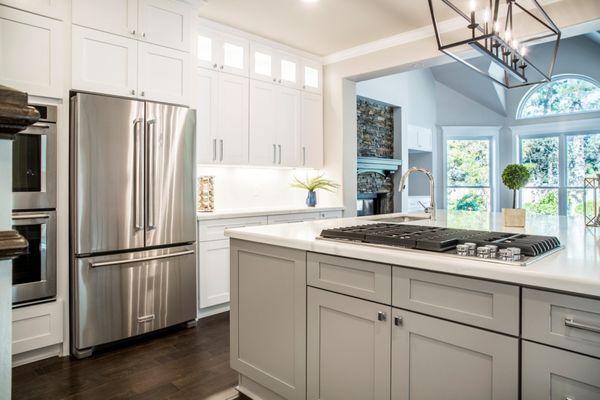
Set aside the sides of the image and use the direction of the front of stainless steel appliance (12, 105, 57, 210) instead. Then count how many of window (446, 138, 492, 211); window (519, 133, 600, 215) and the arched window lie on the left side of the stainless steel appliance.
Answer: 3

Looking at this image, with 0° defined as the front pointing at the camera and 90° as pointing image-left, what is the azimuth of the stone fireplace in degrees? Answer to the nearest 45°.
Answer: approximately 315°

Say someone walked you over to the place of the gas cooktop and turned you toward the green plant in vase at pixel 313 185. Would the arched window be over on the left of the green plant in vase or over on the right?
right

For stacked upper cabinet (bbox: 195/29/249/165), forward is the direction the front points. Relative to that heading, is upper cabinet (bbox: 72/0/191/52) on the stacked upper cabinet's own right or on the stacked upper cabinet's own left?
on the stacked upper cabinet's own right

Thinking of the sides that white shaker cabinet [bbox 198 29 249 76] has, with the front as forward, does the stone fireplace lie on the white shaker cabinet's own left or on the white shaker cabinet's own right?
on the white shaker cabinet's own left

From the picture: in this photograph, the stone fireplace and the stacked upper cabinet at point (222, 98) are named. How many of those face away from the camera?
0

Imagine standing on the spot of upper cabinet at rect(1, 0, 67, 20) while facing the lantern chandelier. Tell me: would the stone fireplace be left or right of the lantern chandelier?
left

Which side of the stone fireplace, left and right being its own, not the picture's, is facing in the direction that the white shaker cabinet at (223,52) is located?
right

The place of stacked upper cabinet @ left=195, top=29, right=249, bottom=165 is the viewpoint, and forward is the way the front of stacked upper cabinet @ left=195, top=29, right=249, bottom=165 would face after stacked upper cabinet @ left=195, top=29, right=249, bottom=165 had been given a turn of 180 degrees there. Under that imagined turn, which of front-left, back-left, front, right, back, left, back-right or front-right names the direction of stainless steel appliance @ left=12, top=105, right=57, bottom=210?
left

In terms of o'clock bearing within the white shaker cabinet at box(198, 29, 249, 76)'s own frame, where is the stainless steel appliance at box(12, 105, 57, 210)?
The stainless steel appliance is roughly at 3 o'clock from the white shaker cabinet.

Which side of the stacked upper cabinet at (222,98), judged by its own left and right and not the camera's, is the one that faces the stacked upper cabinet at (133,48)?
right

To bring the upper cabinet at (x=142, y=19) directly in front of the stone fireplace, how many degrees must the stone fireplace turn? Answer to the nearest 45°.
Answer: approximately 90° to its right

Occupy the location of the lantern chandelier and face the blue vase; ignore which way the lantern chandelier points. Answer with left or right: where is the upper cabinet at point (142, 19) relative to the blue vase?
left

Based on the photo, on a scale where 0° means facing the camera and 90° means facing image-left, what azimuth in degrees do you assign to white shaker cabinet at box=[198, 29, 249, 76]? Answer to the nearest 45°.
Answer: approximately 315°

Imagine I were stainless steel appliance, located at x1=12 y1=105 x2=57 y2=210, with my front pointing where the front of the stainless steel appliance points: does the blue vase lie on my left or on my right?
on my left

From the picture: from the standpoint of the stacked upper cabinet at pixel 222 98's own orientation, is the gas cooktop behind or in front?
in front
